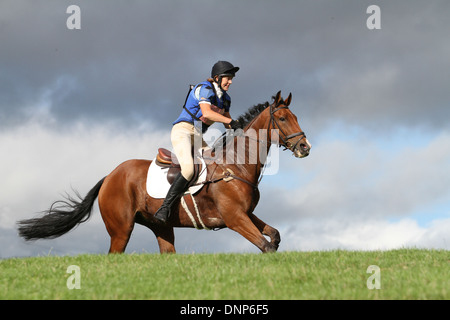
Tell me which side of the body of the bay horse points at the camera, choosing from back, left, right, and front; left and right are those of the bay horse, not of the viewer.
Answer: right
